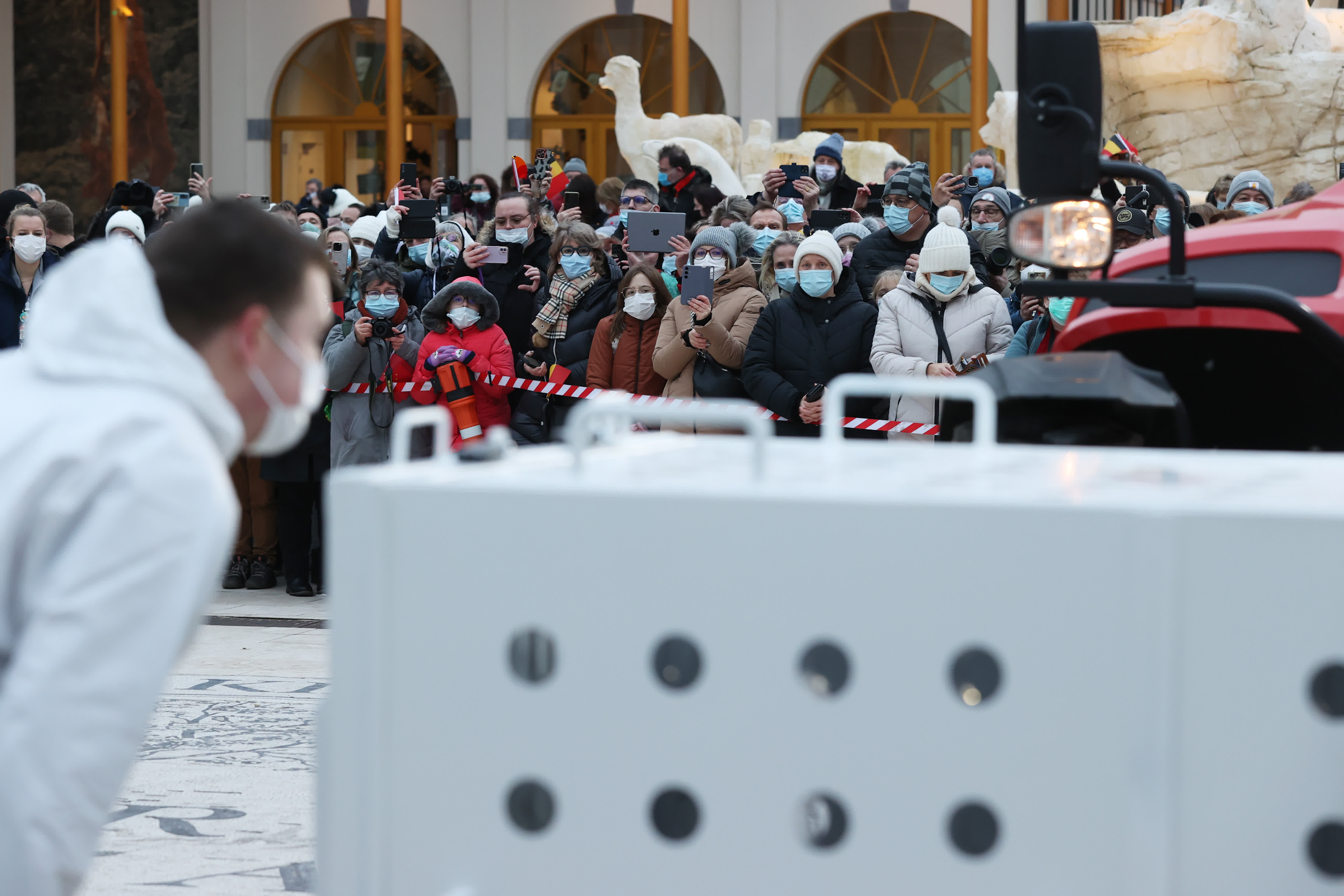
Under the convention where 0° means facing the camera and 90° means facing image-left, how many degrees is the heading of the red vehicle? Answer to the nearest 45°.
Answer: approximately 45°

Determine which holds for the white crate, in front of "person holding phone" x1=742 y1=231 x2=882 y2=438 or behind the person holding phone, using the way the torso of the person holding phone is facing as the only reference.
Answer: in front

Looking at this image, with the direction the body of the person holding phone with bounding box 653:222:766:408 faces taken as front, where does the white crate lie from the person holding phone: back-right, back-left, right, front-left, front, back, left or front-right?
front-left

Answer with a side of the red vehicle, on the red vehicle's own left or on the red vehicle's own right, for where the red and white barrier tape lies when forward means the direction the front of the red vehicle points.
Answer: on the red vehicle's own right

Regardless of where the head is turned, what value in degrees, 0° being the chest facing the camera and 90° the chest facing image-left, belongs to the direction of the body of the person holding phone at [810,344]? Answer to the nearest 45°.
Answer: approximately 0°

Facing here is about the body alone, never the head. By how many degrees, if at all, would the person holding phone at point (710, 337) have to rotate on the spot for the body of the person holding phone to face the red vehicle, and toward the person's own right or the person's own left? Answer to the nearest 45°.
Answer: approximately 45° to the person's own left

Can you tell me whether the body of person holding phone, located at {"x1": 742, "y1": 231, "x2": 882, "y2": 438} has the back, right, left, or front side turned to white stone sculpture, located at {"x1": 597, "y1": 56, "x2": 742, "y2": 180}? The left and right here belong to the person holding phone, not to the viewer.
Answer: back
